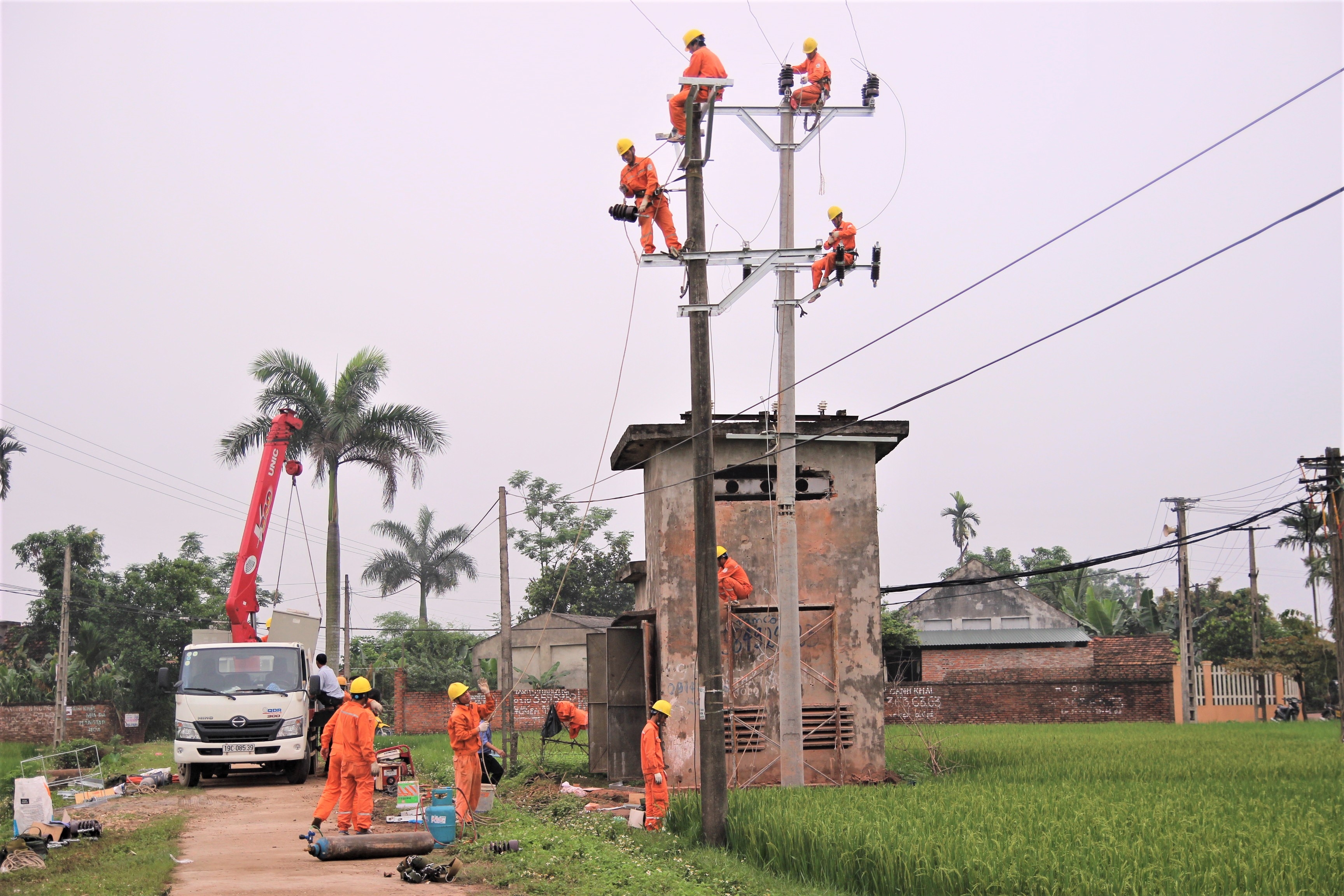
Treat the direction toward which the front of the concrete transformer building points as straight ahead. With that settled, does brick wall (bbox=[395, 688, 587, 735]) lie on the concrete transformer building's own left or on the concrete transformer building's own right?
on the concrete transformer building's own right

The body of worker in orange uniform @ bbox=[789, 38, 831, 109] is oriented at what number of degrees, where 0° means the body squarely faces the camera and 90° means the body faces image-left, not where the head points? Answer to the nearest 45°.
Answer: approximately 45°

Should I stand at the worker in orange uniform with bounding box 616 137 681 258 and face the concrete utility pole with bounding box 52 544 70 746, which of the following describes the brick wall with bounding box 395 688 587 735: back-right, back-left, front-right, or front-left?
front-right
